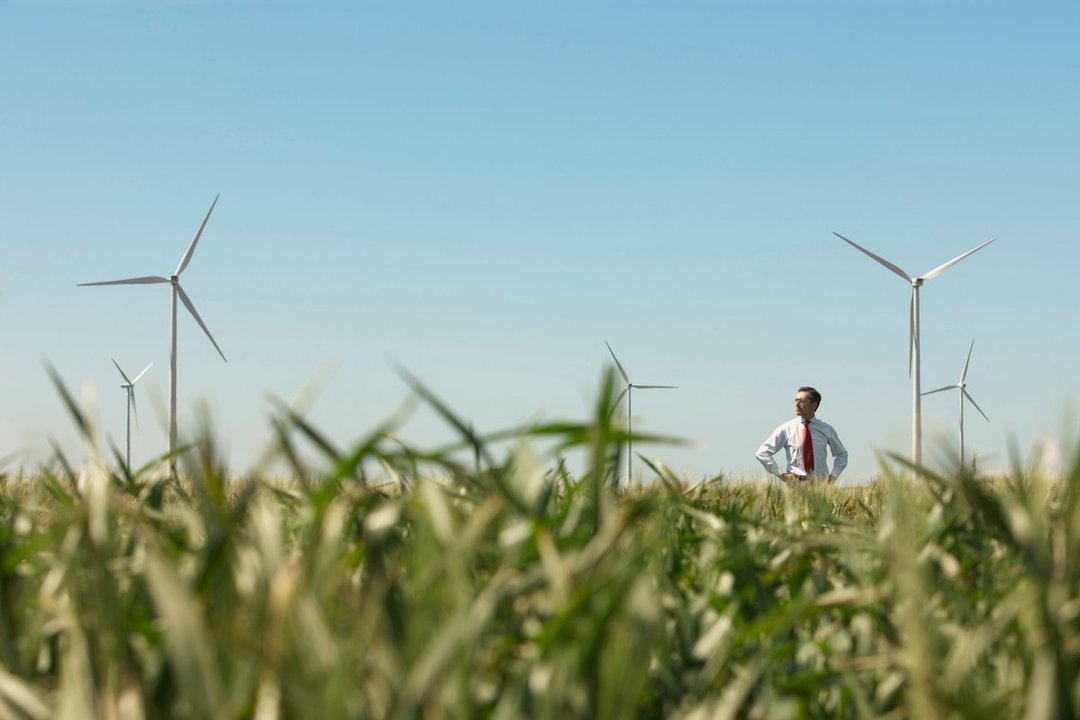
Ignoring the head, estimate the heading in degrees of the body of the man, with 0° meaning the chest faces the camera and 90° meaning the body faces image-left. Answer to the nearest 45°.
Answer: approximately 0°
